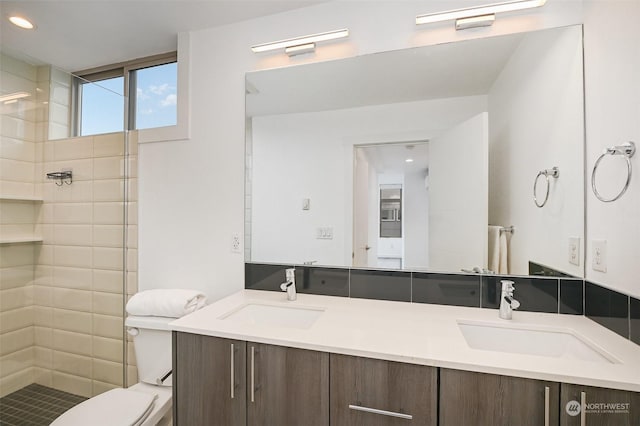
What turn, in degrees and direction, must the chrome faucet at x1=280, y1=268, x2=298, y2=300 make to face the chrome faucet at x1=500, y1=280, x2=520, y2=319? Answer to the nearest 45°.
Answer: approximately 90° to its left

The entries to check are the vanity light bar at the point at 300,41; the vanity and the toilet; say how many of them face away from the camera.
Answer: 0

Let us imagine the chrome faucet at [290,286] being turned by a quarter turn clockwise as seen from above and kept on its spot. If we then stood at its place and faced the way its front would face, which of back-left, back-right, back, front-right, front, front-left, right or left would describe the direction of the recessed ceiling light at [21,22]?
front-left

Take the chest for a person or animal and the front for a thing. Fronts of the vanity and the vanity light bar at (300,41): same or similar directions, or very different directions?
same or similar directions

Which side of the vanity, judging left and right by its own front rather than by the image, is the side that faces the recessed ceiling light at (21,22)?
right

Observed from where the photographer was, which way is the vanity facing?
facing the viewer

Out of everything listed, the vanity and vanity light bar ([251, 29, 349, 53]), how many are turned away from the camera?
0

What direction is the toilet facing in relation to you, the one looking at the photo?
facing the viewer and to the left of the viewer

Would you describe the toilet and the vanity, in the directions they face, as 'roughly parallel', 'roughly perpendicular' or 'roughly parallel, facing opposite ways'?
roughly parallel

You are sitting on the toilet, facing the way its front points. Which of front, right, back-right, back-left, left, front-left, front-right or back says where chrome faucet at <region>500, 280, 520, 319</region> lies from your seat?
left
